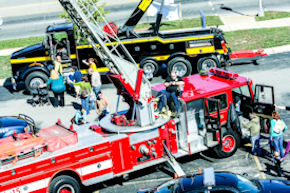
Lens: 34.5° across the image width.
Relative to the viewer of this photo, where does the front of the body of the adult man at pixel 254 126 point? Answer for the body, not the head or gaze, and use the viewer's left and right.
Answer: facing to the left of the viewer

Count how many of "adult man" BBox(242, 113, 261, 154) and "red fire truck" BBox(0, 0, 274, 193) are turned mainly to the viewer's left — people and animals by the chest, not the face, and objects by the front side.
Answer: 1

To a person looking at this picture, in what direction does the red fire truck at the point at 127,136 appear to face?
facing away from the viewer and to the right of the viewer

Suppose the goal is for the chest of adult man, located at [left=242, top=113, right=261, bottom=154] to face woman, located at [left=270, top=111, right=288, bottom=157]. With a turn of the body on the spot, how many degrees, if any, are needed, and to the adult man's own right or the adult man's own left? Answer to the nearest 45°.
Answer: approximately 135° to the adult man's own right

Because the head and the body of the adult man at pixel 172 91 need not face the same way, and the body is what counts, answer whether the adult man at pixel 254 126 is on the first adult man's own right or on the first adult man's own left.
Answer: on the first adult man's own left

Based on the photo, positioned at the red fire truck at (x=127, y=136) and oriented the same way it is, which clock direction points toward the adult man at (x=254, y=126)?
The adult man is roughly at 1 o'clock from the red fire truck.

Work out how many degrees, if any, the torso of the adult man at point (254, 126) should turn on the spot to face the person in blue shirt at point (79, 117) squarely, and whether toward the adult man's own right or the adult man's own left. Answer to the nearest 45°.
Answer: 0° — they already face them

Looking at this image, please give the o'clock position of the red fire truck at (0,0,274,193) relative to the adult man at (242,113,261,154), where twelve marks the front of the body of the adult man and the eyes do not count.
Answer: The red fire truck is roughly at 11 o'clock from the adult man.

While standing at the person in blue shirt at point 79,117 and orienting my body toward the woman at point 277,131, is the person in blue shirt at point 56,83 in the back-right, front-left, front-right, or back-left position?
back-left
